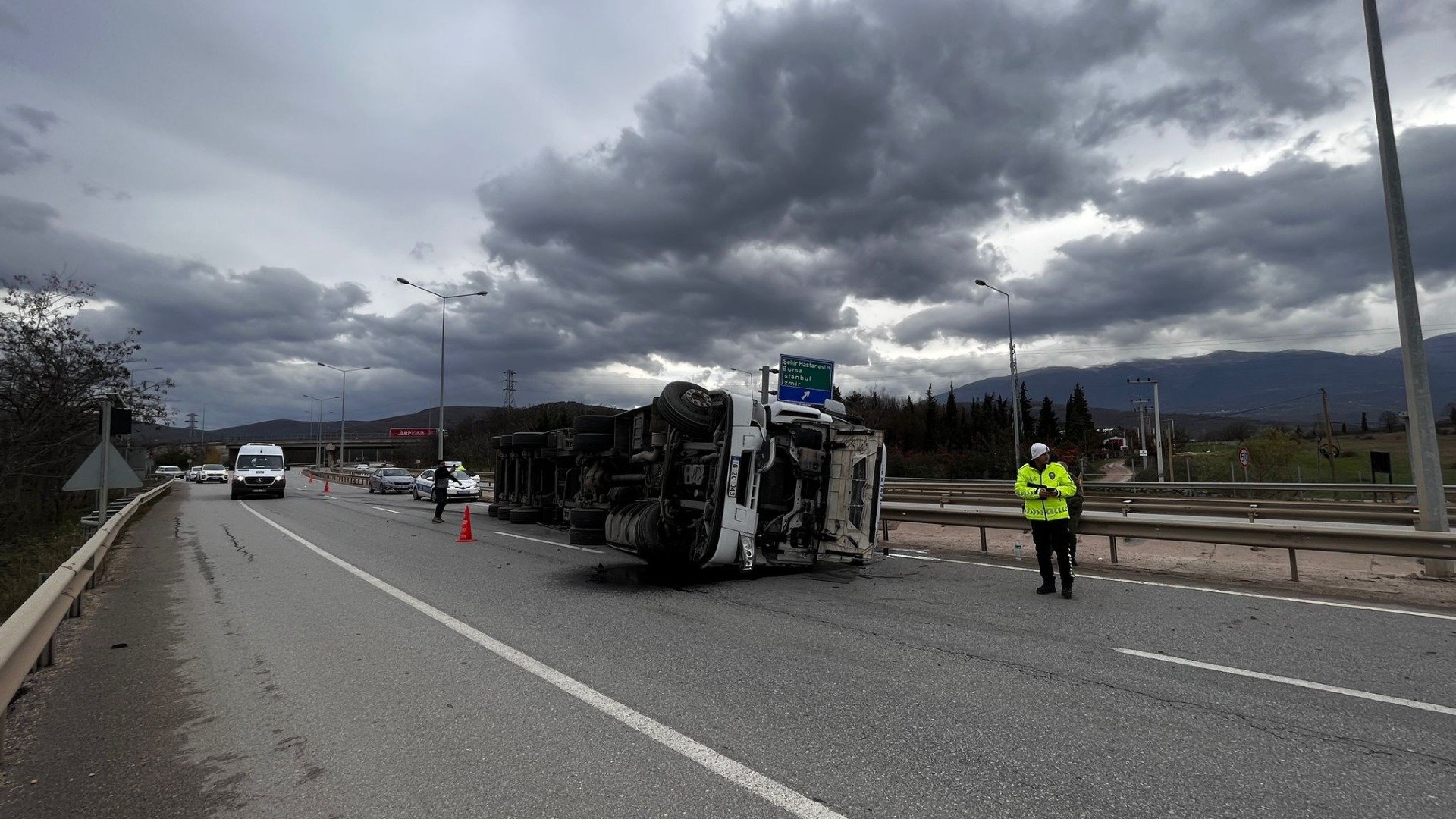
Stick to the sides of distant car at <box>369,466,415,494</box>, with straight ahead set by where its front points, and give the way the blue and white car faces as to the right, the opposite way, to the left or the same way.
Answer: the same way

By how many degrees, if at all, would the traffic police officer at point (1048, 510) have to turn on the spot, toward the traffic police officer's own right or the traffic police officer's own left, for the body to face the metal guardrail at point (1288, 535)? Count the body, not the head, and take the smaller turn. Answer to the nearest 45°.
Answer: approximately 135° to the traffic police officer's own left

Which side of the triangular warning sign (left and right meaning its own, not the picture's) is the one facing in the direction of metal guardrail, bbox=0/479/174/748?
back

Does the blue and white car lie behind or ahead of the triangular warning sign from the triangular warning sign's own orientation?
ahead

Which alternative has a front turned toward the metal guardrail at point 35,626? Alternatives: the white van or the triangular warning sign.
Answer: the white van

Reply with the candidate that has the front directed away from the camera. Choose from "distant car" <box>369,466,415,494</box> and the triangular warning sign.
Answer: the triangular warning sign

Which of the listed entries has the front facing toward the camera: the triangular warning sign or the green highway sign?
the green highway sign

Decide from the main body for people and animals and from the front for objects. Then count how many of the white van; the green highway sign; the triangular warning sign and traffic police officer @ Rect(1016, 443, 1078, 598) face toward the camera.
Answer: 3

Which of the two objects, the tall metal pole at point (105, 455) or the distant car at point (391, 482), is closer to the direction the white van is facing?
the tall metal pole

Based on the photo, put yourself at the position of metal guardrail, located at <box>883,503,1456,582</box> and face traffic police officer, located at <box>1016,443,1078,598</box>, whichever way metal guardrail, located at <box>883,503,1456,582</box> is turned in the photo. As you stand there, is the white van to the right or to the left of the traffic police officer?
right

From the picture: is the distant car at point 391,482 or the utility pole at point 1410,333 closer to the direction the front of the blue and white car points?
the utility pole

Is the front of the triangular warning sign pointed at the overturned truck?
no

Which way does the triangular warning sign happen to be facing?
away from the camera

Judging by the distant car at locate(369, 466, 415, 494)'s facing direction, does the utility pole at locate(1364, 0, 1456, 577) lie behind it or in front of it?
in front

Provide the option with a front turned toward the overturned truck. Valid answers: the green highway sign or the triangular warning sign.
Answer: the green highway sign

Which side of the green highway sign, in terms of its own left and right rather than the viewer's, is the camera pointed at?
front

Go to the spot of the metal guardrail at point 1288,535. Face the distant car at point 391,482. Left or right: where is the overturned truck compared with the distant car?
left

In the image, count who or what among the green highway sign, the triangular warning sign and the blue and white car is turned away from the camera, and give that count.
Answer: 1

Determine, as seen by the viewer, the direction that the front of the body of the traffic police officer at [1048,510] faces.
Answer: toward the camera

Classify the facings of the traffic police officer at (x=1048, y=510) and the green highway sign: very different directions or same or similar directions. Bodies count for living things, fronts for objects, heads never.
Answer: same or similar directions

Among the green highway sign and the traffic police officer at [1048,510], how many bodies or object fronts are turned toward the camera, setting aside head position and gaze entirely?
2

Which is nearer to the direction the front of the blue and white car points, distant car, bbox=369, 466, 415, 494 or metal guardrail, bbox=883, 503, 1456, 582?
the metal guardrail

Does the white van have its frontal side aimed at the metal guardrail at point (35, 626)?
yes

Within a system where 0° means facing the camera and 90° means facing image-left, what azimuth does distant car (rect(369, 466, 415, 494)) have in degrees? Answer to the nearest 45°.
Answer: approximately 315°

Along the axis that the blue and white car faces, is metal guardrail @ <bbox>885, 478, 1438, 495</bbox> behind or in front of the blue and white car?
in front
